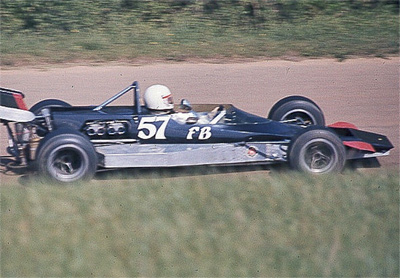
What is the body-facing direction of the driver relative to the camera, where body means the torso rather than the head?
to the viewer's right

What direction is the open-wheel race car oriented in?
to the viewer's right

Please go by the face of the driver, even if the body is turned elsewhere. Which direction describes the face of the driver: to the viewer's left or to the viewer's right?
to the viewer's right
